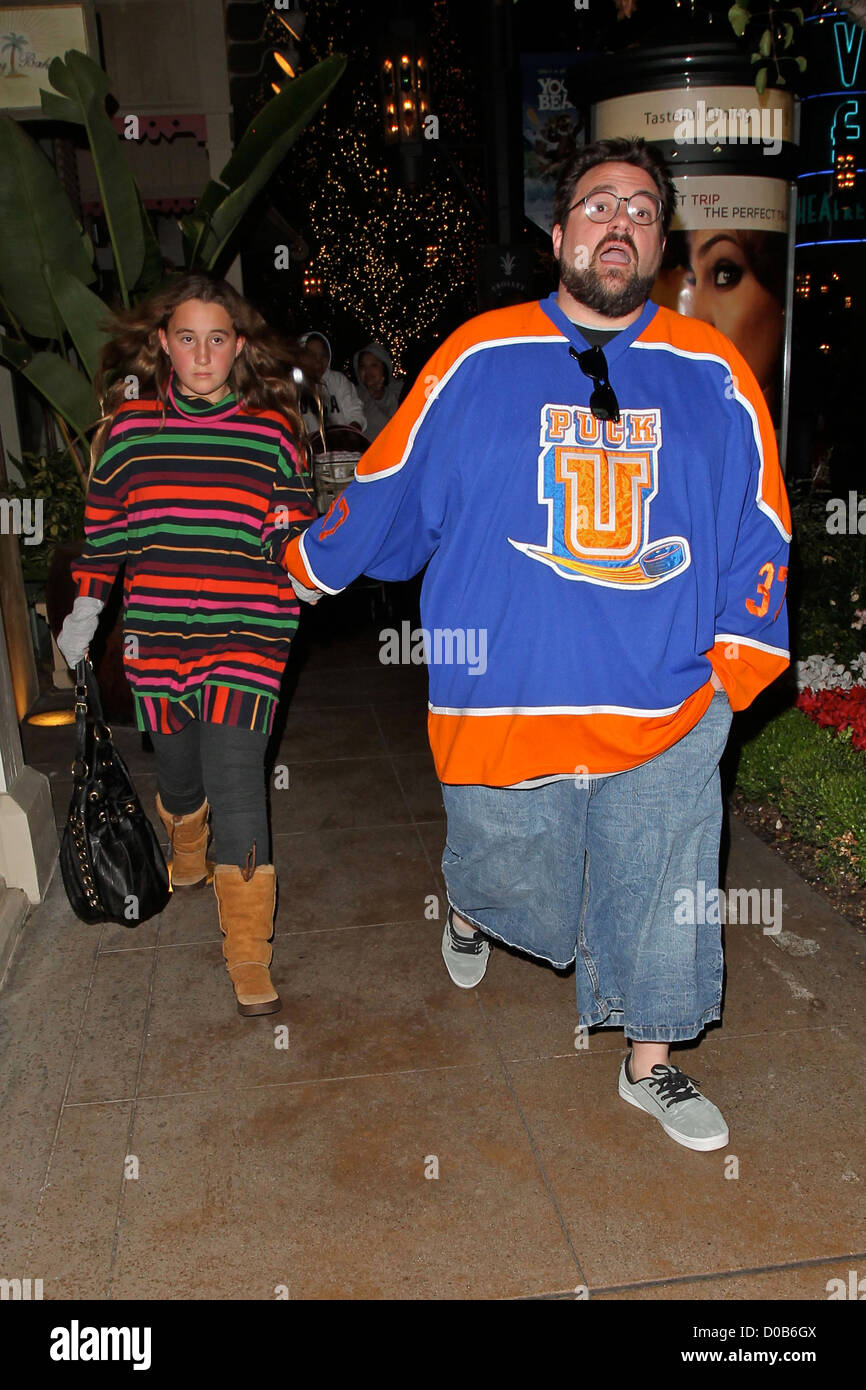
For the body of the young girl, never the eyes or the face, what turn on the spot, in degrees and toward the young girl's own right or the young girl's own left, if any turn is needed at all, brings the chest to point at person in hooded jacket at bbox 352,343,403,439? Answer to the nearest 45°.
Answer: approximately 180°

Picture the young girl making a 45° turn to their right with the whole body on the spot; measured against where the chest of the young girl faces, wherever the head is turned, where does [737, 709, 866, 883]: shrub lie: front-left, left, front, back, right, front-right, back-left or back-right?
back-left

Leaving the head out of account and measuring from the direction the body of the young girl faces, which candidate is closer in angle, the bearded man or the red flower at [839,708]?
the bearded man

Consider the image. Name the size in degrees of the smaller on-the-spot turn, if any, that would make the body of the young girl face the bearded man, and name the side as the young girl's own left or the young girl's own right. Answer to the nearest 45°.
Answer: approximately 45° to the young girl's own left

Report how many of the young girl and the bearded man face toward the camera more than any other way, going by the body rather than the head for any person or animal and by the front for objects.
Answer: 2

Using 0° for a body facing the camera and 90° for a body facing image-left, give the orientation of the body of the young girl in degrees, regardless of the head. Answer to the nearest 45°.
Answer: approximately 0°

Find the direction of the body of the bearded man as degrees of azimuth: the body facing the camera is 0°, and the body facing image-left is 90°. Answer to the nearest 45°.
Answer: approximately 0°

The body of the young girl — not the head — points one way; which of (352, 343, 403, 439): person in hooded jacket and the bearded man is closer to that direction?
the bearded man

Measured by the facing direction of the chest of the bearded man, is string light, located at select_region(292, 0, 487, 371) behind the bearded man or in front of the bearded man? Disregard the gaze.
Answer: behind

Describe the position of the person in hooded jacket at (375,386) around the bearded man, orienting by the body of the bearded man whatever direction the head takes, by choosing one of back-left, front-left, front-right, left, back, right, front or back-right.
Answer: back

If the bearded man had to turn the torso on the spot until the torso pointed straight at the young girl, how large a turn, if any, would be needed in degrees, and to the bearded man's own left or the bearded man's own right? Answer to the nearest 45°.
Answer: approximately 135° to the bearded man's own right

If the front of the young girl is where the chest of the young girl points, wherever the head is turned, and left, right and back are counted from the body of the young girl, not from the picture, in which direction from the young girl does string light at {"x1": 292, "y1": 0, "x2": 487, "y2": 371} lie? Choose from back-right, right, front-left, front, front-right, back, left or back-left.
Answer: back
